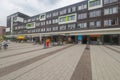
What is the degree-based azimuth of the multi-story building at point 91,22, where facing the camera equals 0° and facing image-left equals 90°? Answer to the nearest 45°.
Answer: approximately 45°
